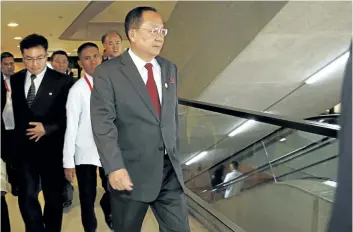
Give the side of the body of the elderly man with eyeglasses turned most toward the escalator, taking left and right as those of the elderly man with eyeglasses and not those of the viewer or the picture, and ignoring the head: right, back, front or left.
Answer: left

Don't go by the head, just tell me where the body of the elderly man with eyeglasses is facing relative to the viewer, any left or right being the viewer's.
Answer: facing the viewer and to the right of the viewer

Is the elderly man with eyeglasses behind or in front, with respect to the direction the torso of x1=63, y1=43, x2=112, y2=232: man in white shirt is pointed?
in front

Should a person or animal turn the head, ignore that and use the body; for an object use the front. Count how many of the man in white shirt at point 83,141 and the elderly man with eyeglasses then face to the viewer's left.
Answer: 0

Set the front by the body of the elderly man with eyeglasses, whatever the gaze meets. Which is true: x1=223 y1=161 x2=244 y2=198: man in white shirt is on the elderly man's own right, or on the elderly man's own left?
on the elderly man's own left

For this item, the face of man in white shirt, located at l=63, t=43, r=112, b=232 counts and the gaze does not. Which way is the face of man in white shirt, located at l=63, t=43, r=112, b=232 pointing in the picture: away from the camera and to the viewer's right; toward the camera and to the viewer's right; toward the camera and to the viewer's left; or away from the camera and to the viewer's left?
toward the camera and to the viewer's right

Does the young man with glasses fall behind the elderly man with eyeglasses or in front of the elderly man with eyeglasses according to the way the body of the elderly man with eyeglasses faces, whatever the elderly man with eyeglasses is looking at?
behind
